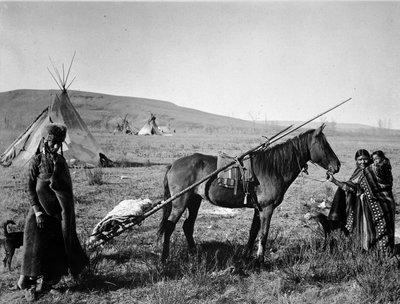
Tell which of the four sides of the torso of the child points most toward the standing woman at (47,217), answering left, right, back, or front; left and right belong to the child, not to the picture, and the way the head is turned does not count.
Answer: front

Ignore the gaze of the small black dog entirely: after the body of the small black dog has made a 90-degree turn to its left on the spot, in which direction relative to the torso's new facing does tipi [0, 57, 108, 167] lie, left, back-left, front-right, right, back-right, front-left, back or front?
front

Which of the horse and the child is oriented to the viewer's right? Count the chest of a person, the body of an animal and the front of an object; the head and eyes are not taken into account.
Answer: the horse

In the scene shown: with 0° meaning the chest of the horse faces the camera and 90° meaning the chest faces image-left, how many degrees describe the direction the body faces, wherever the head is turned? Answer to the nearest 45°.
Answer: approximately 270°

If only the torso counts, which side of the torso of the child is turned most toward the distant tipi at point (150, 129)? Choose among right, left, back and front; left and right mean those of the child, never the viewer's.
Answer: right

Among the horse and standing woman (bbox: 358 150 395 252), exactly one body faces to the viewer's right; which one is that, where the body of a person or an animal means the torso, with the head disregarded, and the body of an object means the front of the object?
the horse

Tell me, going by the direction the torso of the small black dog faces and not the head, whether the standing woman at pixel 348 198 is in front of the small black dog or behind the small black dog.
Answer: in front

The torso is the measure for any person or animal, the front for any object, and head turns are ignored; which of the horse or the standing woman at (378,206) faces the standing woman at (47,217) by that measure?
the standing woman at (378,206)
